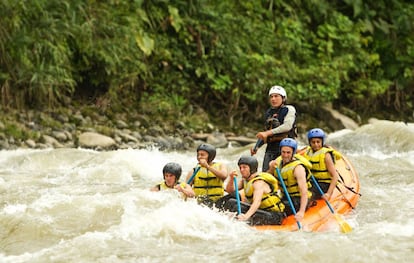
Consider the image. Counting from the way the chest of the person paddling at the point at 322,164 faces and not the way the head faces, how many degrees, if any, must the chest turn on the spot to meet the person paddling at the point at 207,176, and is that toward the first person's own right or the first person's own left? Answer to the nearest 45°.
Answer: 0° — they already face them

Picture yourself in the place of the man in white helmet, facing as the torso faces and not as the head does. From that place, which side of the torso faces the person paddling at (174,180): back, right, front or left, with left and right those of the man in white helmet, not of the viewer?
front

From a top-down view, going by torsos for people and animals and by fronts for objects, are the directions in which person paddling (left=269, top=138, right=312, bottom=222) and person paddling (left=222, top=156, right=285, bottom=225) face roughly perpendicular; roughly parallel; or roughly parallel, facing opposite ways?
roughly parallel

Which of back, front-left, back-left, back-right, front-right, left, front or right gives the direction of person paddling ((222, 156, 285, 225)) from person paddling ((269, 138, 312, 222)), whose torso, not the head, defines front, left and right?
front

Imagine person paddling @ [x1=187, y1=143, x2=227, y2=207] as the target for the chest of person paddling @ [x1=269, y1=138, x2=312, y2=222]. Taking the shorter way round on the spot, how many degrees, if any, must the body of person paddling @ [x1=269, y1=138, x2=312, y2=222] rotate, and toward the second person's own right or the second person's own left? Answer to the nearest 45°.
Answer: approximately 45° to the second person's own right

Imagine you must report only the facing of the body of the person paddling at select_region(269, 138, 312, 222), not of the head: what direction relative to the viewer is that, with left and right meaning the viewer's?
facing the viewer and to the left of the viewer

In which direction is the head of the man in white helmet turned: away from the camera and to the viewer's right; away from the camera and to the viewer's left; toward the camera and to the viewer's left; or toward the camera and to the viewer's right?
toward the camera and to the viewer's left

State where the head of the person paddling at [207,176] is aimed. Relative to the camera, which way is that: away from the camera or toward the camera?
toward the camera

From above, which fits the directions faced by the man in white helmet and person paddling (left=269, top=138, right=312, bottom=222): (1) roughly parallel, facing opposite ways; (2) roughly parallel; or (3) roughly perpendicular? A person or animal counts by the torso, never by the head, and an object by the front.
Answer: roughly parallel

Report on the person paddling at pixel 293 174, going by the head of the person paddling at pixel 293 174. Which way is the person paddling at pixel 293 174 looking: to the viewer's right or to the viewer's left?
to the viewer's left
